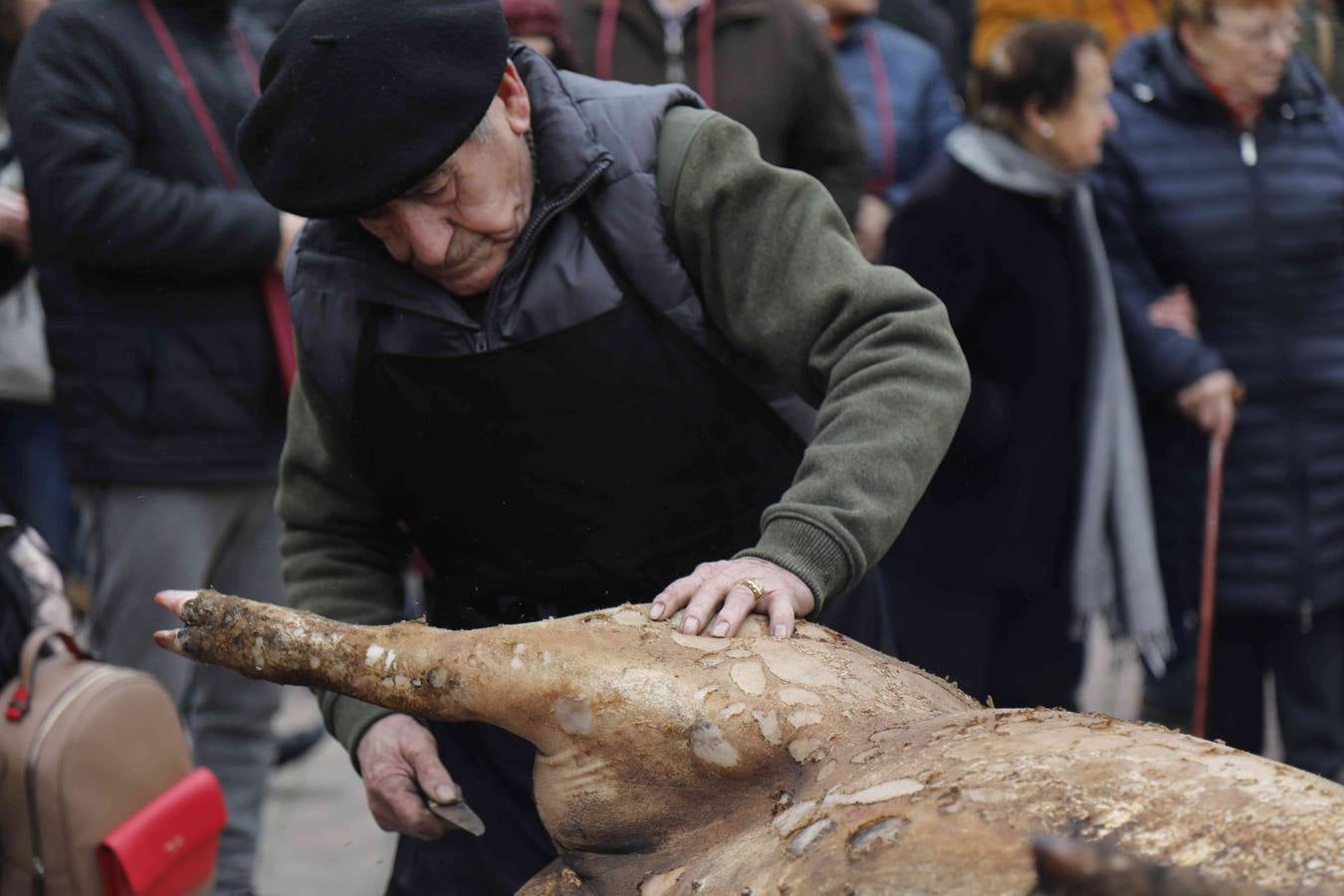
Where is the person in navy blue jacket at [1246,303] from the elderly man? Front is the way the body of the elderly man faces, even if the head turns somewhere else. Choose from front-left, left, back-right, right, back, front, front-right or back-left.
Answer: back-left

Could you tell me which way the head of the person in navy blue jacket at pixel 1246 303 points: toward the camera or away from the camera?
toward the camera

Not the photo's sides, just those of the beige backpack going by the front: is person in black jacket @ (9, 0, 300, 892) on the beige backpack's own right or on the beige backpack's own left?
on the beige backpack's own left

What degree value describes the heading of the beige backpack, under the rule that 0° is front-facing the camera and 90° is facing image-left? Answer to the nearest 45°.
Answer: approximately 315°

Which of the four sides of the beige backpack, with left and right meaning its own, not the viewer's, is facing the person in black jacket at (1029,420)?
left

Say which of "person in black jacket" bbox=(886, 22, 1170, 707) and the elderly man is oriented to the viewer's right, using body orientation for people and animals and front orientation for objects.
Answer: the person in black jacket

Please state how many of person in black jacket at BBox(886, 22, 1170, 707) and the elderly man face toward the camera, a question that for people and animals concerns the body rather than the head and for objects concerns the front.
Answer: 1

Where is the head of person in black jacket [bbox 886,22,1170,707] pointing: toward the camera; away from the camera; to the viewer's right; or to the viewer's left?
to the viewer's right

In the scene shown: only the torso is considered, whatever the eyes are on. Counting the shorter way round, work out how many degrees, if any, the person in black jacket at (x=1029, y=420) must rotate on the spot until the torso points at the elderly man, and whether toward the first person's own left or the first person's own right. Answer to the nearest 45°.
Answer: approximately 90° to the first person's own right

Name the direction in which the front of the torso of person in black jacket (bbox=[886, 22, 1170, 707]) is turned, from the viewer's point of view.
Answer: to the viewer's right
